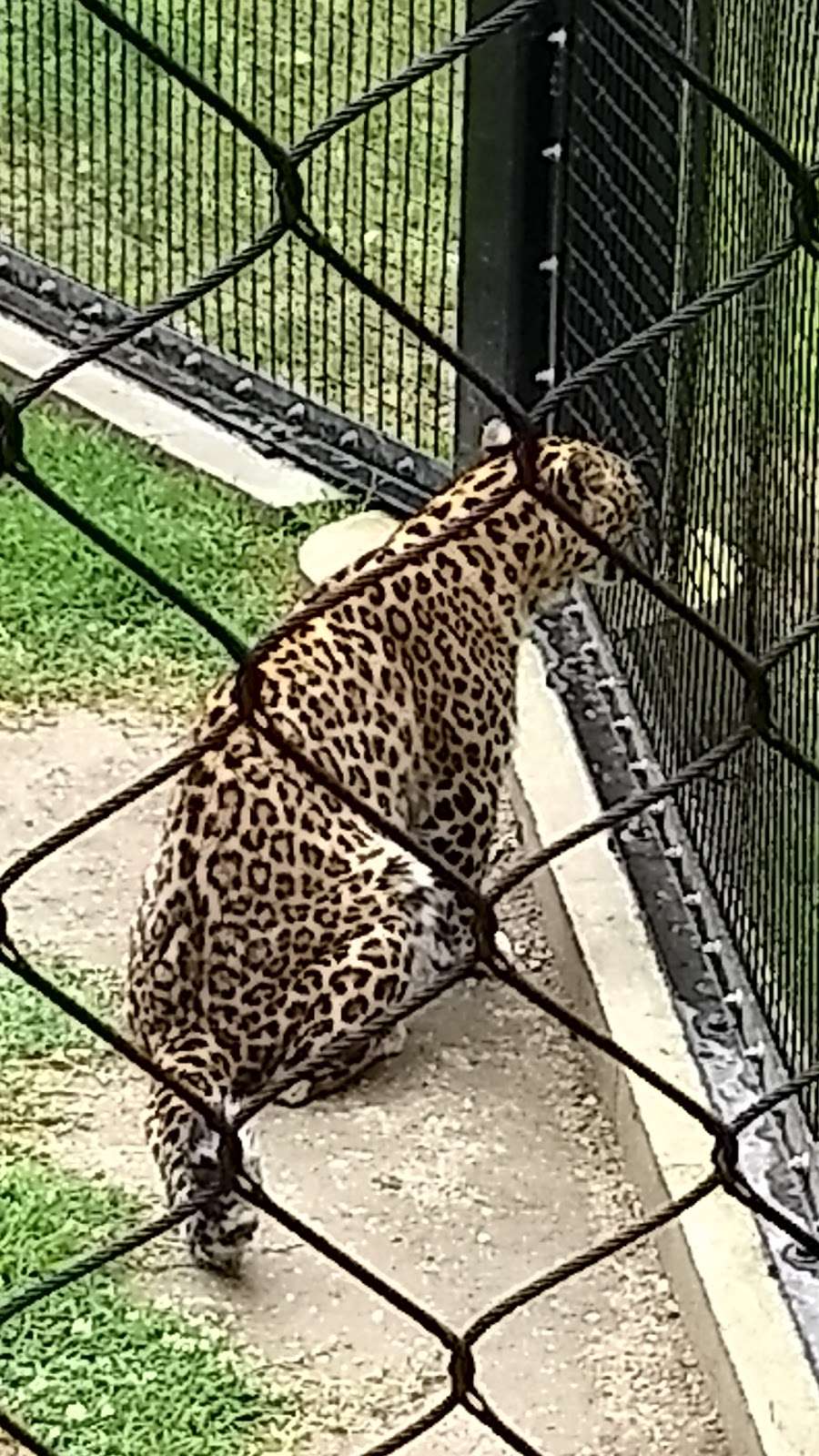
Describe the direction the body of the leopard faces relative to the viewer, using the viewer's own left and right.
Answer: facing away from the viewer and to the right of the viewer
